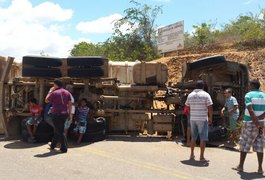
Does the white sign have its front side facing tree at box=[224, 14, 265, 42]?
no

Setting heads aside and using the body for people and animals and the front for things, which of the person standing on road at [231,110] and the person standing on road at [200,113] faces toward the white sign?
the person standing on road at [200,113]

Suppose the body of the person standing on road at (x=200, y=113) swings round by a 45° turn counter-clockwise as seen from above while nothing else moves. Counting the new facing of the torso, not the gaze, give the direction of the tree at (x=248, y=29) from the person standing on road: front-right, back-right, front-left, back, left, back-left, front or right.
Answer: front-right

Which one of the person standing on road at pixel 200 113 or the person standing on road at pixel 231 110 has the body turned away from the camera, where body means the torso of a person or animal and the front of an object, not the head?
the person standing on road at pixel 200 113

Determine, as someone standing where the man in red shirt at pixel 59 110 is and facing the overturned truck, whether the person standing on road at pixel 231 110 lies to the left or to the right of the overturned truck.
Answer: right

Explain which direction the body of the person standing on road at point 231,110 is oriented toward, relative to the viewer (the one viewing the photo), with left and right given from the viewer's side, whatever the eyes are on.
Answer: facing the viewer and to the left of the viewer

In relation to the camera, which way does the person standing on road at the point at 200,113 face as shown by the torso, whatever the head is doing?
away from the camera

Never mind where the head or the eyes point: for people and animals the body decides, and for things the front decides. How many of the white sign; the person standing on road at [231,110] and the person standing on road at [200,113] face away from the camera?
1

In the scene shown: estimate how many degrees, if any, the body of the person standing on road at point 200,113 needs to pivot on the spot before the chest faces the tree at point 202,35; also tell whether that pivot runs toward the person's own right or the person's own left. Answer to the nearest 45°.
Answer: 0° — they already face it

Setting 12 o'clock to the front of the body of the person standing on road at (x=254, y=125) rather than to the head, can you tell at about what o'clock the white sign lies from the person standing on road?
The white sign is roughly at 1 o'clock from the person standing on road.

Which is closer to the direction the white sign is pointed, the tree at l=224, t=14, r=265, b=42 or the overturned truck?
the overturned truck

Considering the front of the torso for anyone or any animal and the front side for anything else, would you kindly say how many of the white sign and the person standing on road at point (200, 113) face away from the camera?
1

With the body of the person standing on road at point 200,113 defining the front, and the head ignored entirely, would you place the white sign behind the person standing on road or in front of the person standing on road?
in front

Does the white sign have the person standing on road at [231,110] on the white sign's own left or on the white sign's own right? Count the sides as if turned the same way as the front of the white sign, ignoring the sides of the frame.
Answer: on the white sign's own left
